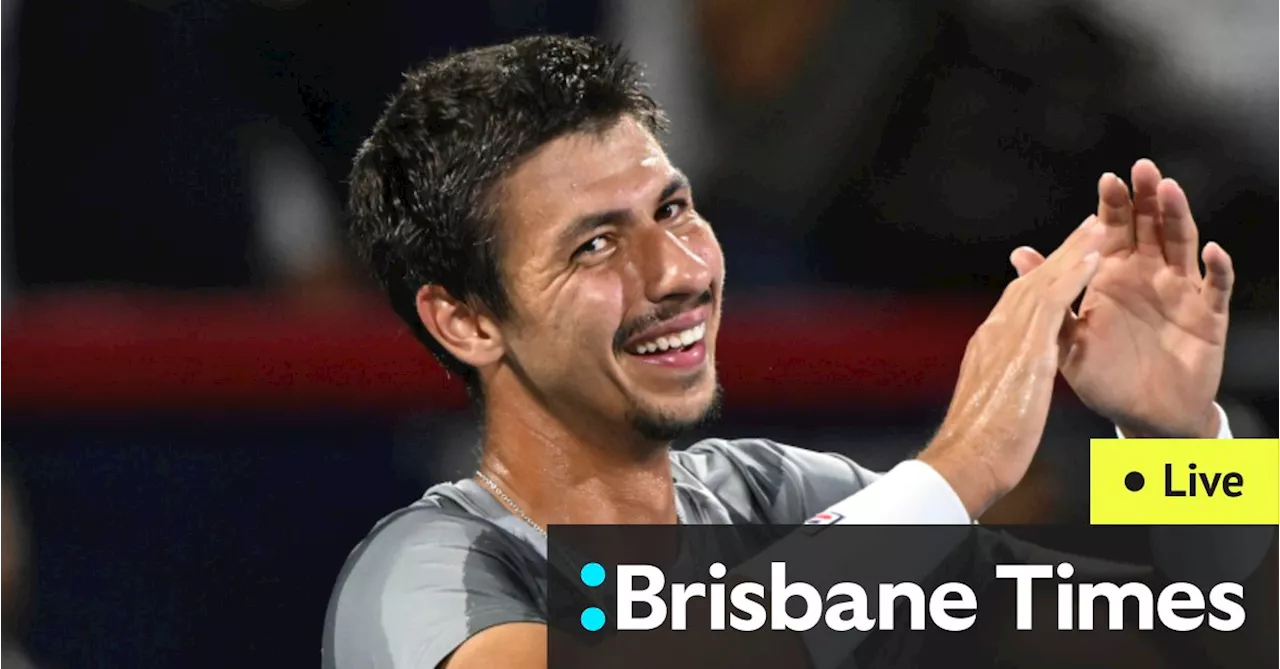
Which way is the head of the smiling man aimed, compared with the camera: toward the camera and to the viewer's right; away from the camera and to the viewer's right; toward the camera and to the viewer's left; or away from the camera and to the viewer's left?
toward the camera and to the viewer's right
